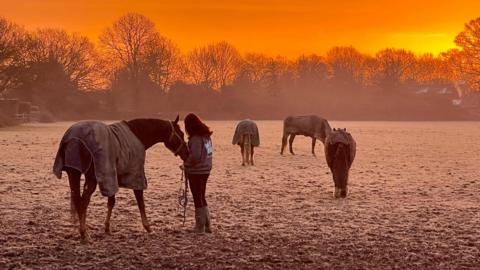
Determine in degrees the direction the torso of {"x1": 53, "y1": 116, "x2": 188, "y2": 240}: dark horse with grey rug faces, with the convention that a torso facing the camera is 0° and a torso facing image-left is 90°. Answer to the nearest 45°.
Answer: approximately 225°

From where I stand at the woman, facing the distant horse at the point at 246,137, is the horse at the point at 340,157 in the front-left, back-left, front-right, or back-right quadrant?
front-right

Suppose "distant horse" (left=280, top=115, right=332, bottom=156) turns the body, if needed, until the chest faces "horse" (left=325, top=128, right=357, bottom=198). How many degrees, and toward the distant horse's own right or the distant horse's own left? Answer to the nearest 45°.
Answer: approximately 90° to the distant horse's own right

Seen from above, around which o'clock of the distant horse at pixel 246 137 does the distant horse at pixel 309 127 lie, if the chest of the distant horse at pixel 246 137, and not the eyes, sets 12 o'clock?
the distant horse at pixel 309 127 is roughly at 1 o'clock from the distant horse at pixel 246 137.

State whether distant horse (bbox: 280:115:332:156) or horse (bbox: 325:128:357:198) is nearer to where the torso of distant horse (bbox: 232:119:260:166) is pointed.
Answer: the distant horse

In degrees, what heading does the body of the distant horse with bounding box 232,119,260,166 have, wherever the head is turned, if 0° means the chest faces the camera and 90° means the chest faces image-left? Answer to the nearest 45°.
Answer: approximately 180°

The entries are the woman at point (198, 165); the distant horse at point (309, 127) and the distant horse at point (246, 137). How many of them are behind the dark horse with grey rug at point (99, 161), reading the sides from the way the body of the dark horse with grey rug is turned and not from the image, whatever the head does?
0

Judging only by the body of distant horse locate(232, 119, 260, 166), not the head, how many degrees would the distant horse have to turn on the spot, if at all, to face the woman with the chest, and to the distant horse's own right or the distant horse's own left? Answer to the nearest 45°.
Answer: approximately 180°

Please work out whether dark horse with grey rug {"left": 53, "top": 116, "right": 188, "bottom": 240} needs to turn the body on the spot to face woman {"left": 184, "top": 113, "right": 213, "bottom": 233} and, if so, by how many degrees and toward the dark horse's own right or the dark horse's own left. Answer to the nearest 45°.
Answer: approximately 45° to the dark horse's own right

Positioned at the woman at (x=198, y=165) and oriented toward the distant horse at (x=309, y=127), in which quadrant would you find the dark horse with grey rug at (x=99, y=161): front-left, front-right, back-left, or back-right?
back-left
